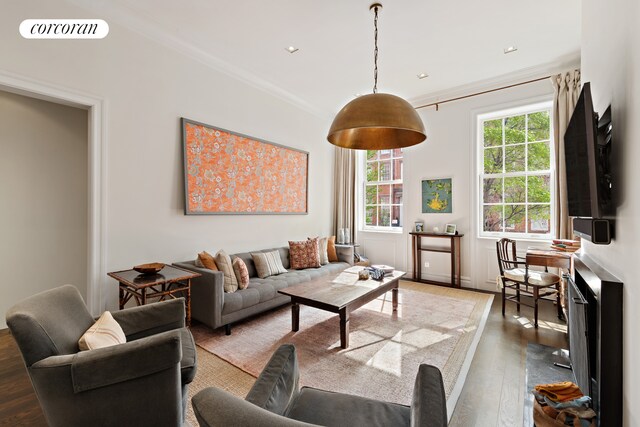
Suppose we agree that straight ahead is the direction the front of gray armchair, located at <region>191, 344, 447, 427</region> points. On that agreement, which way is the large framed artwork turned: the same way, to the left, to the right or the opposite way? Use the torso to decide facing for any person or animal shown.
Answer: to the right

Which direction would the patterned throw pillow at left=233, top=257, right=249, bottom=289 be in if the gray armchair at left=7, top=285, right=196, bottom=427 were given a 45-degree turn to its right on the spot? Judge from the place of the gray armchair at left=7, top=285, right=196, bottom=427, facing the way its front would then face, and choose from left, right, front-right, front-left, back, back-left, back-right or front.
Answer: left

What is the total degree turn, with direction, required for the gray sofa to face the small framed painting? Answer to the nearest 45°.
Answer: approximately 45° to its left

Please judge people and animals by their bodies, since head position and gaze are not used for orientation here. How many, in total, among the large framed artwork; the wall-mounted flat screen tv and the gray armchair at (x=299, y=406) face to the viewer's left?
1

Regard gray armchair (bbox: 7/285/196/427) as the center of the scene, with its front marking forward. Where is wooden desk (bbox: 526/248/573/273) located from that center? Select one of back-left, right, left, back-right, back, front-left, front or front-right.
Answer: front

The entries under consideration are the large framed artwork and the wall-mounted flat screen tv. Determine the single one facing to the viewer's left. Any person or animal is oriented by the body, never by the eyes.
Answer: the wall-mounted flat screen tv

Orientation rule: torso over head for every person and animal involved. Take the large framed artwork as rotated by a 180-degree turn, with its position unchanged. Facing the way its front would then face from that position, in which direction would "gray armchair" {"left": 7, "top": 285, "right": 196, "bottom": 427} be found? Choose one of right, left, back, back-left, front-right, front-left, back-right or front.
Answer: back-left

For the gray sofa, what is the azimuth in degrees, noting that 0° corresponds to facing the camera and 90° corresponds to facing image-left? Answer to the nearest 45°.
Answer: approximately 315°

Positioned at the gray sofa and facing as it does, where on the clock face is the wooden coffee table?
The wooden coffee table is roughly at 11 o'clock from the gray sofa.

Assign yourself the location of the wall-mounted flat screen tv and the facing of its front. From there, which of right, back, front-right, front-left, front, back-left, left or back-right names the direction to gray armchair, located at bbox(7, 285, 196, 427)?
front-left

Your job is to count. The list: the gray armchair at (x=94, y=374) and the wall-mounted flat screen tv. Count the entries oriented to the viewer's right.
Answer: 1

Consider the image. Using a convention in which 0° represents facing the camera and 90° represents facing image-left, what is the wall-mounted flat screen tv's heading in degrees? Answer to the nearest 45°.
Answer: approximately 90°

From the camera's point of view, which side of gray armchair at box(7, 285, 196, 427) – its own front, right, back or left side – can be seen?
right

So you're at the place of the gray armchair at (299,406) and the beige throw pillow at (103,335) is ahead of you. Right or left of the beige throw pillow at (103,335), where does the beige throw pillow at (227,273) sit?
right

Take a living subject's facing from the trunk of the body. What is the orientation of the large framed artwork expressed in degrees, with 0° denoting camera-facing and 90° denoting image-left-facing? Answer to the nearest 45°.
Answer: approximately 315°
